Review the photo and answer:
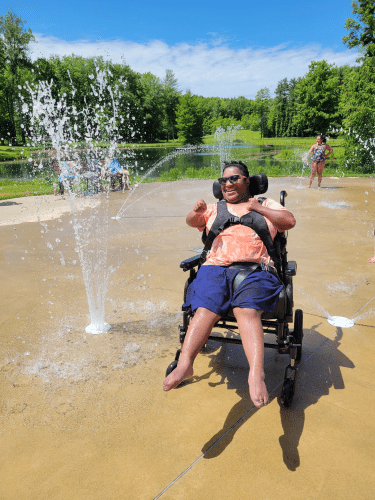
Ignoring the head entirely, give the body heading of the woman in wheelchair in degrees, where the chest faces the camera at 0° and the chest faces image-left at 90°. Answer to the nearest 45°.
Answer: approximately 0°

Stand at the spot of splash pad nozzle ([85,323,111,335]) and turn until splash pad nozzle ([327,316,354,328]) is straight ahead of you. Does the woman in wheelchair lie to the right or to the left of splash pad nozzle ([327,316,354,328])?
right

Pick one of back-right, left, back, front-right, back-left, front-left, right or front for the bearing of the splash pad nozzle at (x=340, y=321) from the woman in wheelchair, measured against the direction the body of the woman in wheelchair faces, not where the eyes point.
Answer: back-left

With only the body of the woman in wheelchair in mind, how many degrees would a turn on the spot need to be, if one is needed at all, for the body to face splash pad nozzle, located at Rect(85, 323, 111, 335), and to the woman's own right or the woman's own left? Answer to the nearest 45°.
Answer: approximately 135° to the woman's own right

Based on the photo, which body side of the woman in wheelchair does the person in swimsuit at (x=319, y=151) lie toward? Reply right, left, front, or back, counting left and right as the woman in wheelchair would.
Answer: back
